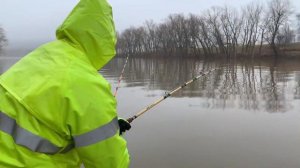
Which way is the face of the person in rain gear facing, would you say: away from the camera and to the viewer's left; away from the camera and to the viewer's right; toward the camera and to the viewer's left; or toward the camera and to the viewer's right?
away from the camera and to the viewer's right

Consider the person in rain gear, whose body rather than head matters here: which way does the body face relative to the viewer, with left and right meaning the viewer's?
facing away from the viewer and to the right of the viewer
